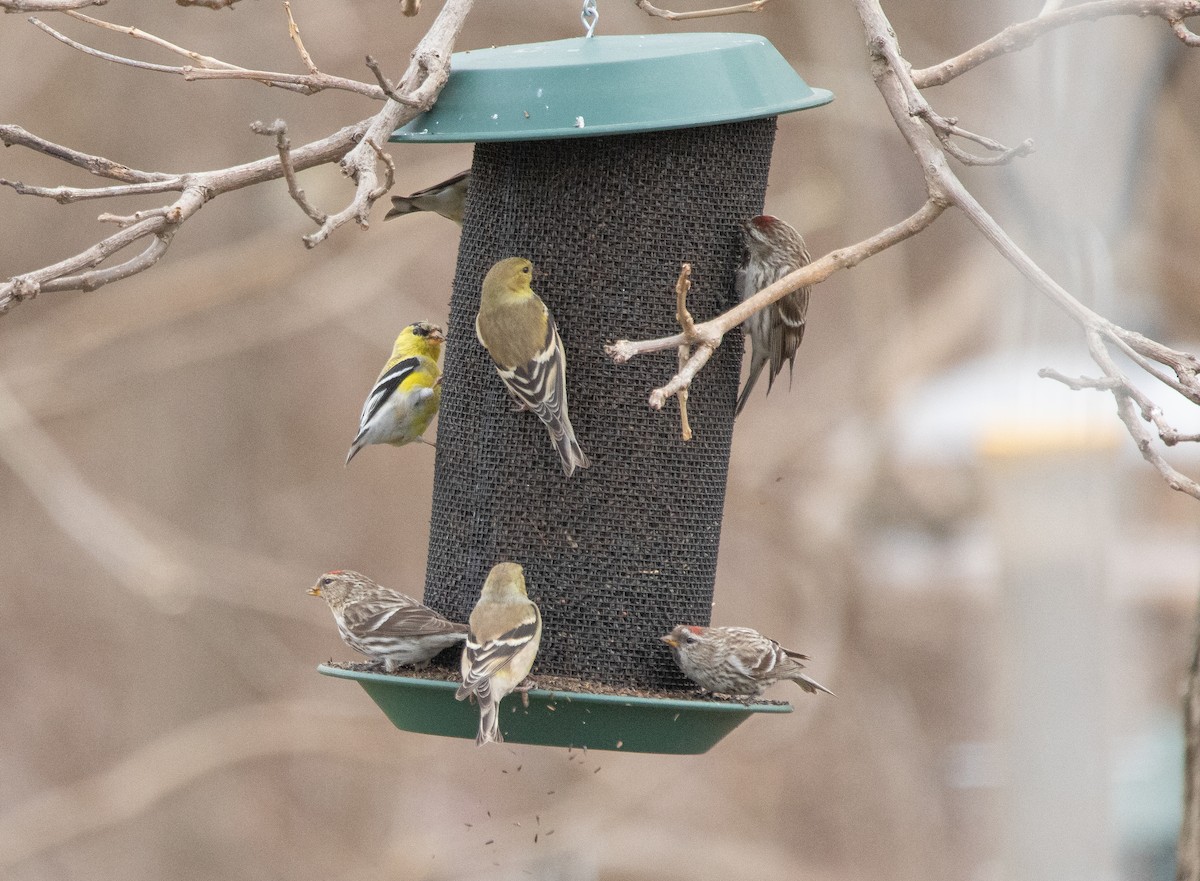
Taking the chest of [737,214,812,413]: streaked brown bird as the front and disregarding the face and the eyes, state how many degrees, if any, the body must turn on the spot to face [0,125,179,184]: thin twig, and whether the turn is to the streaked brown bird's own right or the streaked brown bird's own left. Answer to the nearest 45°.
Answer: approximately 45° to the streaked brown bird's own left

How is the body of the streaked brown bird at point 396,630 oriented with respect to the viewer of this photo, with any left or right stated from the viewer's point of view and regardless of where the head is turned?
facing to the left of the viewer

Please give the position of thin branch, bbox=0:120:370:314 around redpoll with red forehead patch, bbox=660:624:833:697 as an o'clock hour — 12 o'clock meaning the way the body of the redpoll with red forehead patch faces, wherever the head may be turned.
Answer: The thin branch is roughly at 11 o'clock from the redpoll with red forehead patch.

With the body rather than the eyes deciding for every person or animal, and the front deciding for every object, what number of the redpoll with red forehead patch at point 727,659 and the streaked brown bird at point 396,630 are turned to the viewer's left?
2

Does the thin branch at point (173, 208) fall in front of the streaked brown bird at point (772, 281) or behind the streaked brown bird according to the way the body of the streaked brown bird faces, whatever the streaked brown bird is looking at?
in front

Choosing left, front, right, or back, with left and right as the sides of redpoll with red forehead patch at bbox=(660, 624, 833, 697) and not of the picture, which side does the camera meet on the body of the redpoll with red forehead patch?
left

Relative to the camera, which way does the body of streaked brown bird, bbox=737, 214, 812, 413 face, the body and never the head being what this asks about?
to the viewer's left
